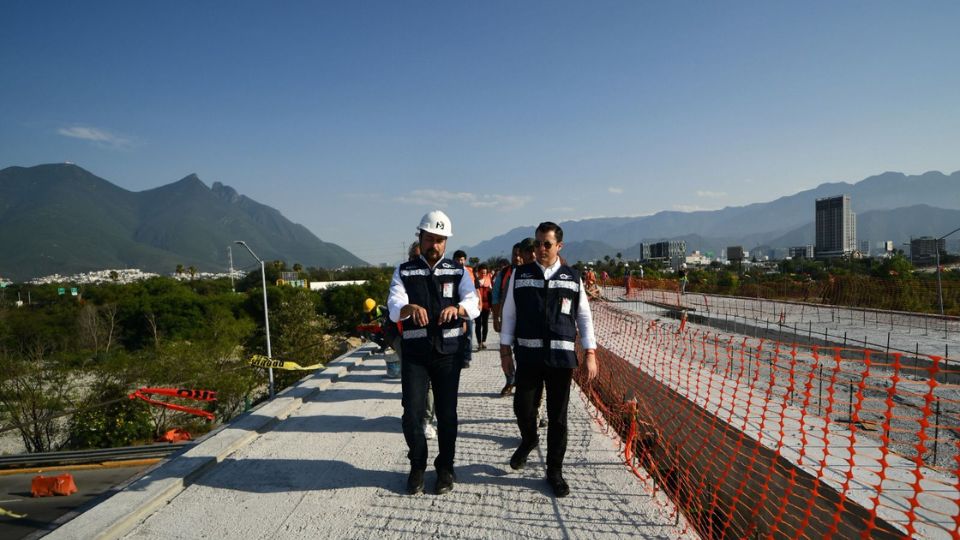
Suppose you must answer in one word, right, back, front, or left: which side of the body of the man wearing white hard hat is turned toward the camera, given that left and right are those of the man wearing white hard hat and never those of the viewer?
front

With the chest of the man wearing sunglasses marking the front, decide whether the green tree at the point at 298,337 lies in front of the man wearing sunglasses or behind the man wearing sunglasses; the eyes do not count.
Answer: behind

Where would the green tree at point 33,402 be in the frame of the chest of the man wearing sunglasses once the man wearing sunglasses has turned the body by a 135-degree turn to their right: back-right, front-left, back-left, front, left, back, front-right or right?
front

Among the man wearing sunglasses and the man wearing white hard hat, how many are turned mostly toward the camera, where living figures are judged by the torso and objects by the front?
2

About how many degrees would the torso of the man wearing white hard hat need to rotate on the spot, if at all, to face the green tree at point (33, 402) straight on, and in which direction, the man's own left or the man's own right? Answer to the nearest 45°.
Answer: approximately 135° to the man's own right

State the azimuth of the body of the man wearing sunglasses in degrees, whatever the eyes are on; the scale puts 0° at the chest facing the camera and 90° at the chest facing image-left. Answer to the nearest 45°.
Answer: approximately 0°
